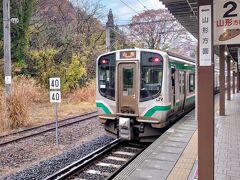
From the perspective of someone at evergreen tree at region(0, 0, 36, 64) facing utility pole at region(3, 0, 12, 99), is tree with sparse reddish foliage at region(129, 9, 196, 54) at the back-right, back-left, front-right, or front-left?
back-left

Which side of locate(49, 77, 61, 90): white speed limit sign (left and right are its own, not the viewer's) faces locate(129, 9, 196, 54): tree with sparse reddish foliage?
back

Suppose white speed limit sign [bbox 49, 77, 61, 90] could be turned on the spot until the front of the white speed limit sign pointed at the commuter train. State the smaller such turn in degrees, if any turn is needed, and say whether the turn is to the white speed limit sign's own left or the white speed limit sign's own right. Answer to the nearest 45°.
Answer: approximately 90° to the white speed limit sign's own left

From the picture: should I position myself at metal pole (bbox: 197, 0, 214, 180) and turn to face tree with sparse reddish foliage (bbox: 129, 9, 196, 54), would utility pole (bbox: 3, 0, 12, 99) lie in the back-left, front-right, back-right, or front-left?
front-left

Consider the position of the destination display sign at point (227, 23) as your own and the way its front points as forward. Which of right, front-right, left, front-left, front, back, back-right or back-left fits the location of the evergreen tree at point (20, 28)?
back-right

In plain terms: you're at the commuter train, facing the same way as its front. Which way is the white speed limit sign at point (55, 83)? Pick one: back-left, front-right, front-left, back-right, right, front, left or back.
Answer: front-right

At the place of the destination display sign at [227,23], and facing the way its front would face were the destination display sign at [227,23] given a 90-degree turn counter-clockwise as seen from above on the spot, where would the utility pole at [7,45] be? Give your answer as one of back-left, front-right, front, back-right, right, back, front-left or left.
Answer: back-left

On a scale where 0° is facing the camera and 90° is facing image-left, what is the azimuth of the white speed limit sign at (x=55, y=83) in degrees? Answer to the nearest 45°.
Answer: approximately 0°

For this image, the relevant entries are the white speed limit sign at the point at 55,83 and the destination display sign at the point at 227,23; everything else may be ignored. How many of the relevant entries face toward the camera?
2

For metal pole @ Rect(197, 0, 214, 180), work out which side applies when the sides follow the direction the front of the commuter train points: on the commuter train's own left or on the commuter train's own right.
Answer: on the commuter train's own left

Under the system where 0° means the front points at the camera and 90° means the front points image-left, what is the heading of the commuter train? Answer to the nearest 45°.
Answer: approximately 45°

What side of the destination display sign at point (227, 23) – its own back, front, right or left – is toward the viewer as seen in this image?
front

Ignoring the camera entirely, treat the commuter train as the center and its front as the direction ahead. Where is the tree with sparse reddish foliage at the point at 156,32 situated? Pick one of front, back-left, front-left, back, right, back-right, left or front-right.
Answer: back-right
